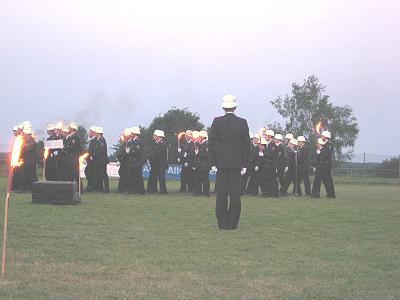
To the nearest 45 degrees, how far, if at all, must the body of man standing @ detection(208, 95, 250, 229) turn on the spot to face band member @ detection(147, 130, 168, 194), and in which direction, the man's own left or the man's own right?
0° — they already face them

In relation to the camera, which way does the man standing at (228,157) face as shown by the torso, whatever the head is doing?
away from the camera

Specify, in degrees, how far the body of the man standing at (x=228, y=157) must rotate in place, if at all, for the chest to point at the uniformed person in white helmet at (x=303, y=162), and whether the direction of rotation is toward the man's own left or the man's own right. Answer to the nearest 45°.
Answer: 0° — they already face them
